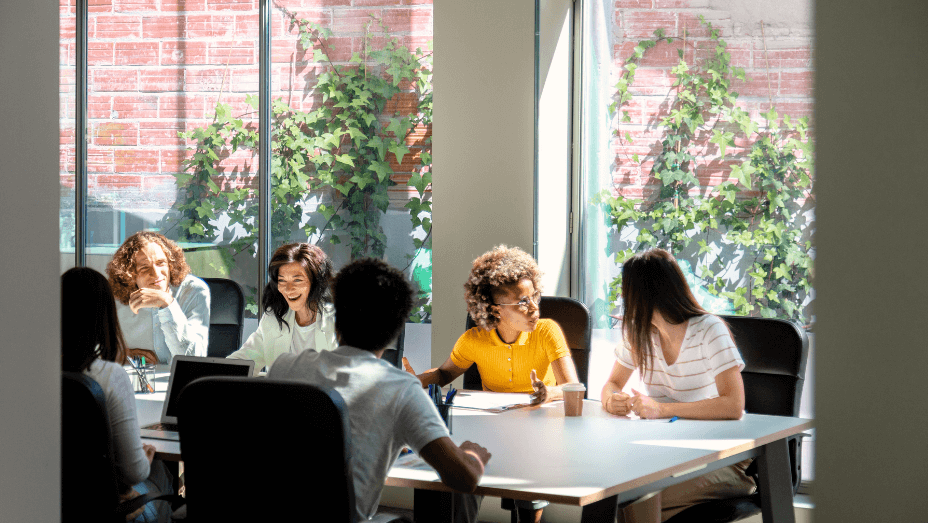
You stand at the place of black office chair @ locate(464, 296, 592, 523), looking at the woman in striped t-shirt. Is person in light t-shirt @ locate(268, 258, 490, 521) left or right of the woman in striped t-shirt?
right

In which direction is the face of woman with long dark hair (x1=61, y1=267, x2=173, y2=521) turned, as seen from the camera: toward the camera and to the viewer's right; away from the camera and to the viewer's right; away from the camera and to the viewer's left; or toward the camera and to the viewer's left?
away from the camera and to the viewer's right

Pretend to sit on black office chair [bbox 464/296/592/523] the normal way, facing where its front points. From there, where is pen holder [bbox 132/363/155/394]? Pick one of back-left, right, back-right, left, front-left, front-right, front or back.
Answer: right

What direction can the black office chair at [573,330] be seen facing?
toward the camera

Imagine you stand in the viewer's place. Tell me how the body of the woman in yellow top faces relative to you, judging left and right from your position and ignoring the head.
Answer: facing the viewer

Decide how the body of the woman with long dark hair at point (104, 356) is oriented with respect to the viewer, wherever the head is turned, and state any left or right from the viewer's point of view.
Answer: facing away from the viewer and to the right of the viewer

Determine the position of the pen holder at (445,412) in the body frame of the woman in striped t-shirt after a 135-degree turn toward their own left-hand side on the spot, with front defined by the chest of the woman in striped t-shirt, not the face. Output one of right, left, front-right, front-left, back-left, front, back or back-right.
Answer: back-right

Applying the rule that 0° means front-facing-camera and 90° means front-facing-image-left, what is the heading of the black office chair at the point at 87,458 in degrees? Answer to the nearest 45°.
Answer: approximately 225°
